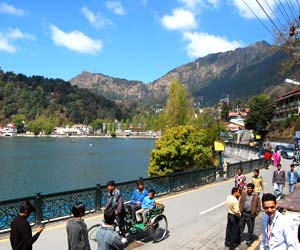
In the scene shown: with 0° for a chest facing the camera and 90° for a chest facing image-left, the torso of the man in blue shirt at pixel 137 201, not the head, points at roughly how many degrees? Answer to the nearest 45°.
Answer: approximately 45°

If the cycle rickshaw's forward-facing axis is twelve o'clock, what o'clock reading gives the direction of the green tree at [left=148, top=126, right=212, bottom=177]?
The green tree is roughly at 5 o'clock from the cycle rickshaw.

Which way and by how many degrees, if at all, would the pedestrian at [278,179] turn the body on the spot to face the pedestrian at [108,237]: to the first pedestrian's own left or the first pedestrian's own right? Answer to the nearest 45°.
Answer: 0° — they already face them

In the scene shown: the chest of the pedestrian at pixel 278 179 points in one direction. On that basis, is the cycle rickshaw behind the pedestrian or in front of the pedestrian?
in front

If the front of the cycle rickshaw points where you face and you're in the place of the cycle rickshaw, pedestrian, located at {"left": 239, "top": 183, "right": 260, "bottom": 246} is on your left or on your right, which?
on your left

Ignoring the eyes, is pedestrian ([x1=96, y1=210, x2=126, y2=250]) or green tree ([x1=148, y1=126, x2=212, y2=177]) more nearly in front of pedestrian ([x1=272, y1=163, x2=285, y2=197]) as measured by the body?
the pedestrian

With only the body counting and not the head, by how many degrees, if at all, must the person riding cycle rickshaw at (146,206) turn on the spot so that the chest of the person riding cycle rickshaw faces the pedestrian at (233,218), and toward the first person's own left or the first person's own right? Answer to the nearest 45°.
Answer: approximately 135° to the first person's own left

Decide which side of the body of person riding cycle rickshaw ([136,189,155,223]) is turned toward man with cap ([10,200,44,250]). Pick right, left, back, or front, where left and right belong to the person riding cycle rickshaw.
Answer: front

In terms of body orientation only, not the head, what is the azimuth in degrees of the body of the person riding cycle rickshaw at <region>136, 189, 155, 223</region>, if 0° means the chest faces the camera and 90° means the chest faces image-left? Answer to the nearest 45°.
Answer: approximately 45°

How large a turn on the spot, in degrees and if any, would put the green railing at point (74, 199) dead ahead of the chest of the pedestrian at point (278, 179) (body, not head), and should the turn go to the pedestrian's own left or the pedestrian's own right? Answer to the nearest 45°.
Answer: approximately 45° to the pedestrian's own right
